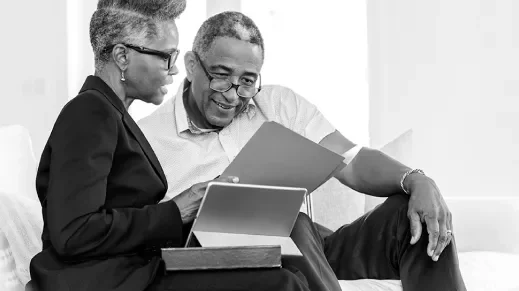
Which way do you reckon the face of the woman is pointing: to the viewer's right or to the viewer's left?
to the viewer's right

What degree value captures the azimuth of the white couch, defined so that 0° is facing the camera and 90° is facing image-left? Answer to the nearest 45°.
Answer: approximately 0°

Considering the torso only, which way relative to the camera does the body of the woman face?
to the viewer's right
